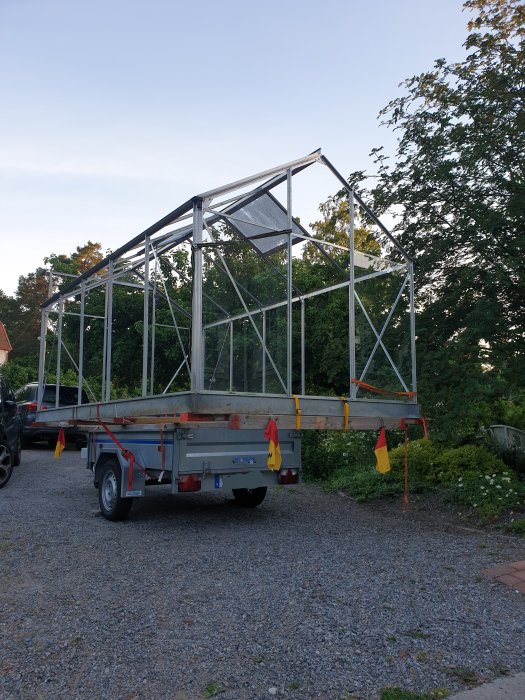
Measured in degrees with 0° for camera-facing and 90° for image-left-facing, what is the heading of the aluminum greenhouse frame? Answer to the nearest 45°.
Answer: approximately 315°

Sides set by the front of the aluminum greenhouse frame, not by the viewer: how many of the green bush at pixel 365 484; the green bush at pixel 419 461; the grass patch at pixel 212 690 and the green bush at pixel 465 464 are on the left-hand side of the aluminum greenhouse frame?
3

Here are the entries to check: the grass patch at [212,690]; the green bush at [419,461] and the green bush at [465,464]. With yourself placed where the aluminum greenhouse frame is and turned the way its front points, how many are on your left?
2

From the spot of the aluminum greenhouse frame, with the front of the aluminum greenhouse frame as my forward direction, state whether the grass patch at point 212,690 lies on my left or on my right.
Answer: on my right

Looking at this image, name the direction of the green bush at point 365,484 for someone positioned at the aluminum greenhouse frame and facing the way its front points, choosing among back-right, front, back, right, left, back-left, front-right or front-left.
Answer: left

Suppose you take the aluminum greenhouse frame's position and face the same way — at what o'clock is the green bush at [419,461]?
The green bush is roughly at 9 o'clock from the aluminum greenhouse frame.

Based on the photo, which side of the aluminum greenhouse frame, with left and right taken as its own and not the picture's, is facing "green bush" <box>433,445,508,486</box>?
left
